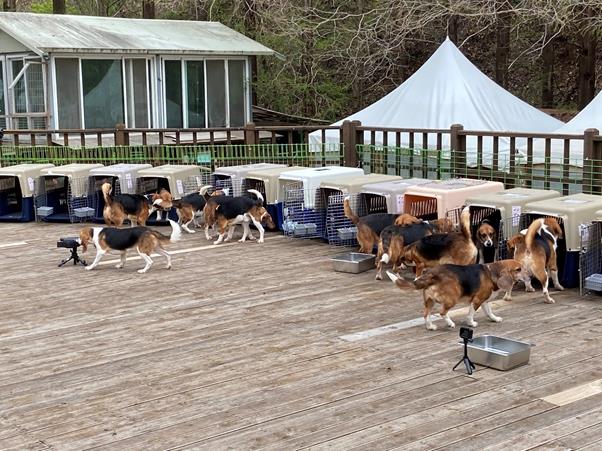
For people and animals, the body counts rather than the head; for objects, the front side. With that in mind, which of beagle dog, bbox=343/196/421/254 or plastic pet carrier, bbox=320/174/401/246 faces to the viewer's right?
the beagle dog

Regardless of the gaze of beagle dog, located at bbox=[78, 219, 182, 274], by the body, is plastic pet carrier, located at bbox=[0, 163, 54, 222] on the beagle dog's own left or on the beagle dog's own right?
on the beagle dog's own right

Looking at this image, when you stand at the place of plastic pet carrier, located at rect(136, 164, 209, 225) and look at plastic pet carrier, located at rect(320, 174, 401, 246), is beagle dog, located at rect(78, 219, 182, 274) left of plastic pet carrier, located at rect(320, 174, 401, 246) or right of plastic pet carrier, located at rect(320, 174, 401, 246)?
right

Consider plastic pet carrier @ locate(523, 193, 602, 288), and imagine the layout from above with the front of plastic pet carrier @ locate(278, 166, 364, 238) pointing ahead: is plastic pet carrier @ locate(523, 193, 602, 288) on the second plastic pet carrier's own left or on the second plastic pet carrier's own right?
on the second plastic pet carrier's own left

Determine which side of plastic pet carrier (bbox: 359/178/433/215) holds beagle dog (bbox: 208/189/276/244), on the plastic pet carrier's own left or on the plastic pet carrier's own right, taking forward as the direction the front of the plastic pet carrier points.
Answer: on the plastic pet carrier's own right

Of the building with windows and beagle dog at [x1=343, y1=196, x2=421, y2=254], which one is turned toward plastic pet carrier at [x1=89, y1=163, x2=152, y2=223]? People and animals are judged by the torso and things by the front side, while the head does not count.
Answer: the building with windows

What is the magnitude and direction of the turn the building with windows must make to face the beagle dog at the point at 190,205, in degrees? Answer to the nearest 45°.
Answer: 0° — it already faces it

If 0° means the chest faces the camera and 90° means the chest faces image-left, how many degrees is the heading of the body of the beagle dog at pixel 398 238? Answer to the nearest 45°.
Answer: approximately 225°

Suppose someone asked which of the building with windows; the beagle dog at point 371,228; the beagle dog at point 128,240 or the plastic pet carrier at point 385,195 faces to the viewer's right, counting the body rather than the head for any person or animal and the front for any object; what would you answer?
the beagle dog at point 371,228

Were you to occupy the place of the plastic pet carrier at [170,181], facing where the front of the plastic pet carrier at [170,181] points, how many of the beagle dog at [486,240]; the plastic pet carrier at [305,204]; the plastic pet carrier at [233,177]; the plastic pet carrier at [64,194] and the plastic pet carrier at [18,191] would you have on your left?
3

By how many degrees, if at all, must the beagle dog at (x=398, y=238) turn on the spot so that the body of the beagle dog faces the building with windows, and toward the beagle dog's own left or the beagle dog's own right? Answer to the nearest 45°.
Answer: approximately 90° to the beagle dog's own left

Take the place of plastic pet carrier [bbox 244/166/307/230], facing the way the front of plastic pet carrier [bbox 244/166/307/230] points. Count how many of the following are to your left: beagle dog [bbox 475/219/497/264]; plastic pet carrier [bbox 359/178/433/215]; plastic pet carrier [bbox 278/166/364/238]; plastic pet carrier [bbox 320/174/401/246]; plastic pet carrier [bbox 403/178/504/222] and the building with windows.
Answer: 5

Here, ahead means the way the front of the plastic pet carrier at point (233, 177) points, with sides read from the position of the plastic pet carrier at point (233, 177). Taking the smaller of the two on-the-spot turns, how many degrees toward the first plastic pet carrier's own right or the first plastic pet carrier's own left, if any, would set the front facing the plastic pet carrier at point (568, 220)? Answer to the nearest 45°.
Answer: approximately 90° to the first plastic pet carrier's own left
